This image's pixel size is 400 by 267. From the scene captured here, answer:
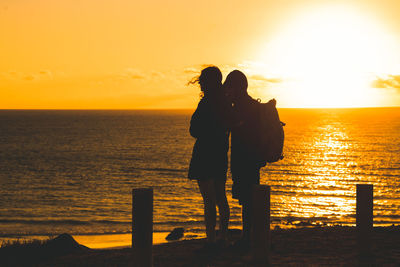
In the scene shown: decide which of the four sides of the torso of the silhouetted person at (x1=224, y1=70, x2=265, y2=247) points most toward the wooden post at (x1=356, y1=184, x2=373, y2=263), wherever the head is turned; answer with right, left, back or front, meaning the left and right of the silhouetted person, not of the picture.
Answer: back

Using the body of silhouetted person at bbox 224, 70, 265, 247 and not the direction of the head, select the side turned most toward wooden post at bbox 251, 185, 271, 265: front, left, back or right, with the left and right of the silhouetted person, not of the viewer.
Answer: left

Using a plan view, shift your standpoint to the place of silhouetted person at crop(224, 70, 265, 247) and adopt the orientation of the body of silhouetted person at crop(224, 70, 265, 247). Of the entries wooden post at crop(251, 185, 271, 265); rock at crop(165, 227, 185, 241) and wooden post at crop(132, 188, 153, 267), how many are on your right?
1

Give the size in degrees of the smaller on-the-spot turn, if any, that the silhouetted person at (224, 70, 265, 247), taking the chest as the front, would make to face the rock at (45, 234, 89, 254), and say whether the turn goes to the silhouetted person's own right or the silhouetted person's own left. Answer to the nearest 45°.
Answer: approximately 45° to the silhouetted person's own right

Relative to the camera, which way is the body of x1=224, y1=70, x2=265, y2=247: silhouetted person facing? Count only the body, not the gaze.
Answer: to the viewer's left

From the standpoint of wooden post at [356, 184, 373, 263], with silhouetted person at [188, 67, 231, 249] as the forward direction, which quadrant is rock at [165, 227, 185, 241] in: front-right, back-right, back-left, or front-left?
front-right

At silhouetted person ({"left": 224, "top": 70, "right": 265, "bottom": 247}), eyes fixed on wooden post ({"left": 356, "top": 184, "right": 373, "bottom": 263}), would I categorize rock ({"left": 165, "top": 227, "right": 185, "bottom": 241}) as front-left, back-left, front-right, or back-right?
back-left

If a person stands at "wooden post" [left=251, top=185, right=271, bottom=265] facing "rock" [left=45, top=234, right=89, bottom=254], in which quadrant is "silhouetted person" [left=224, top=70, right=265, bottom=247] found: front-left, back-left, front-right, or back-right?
front-right
